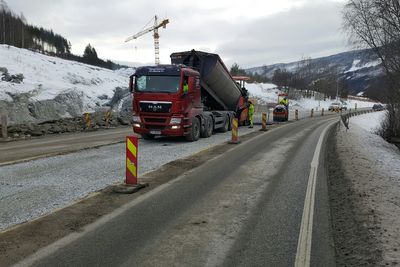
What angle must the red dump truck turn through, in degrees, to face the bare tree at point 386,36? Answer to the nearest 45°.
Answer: approximately 180°

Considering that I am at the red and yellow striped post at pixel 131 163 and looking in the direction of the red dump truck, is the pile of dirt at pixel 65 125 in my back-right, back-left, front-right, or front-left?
front-left

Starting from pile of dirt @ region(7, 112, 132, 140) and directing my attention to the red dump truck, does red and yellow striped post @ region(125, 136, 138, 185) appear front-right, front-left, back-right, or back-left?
front-right

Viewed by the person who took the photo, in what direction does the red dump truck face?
facing the viewer and to the left of the viewer

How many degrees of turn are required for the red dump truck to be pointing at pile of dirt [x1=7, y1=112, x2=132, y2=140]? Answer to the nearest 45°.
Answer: approximately 90° to its right

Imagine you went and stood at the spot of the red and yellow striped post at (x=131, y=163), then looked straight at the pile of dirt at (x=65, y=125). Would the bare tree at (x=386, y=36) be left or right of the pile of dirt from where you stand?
right

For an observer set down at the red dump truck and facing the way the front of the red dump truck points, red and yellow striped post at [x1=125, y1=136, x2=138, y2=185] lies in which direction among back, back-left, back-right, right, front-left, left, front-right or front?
front-left

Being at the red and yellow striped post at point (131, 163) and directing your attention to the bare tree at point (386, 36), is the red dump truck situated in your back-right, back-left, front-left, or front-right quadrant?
front-left

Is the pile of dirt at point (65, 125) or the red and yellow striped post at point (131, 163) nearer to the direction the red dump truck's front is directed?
the red and yellow striped post
